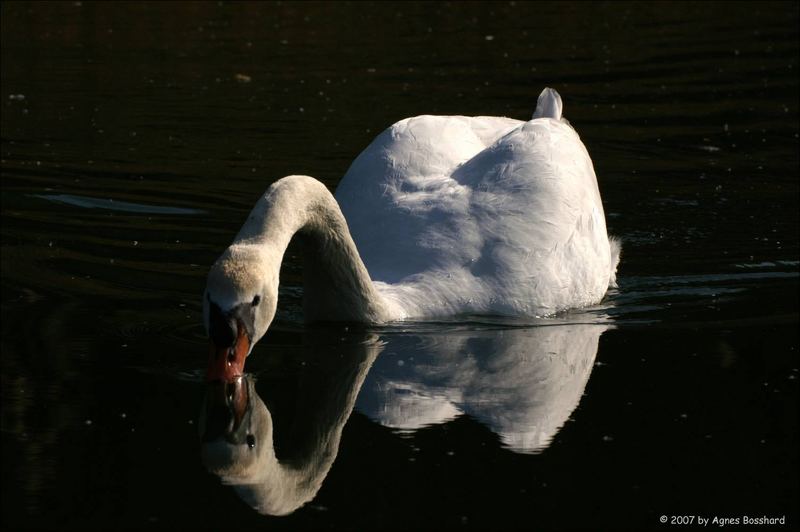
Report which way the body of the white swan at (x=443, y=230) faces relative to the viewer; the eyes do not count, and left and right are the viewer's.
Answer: facing the viewer and to the left of the viewer
